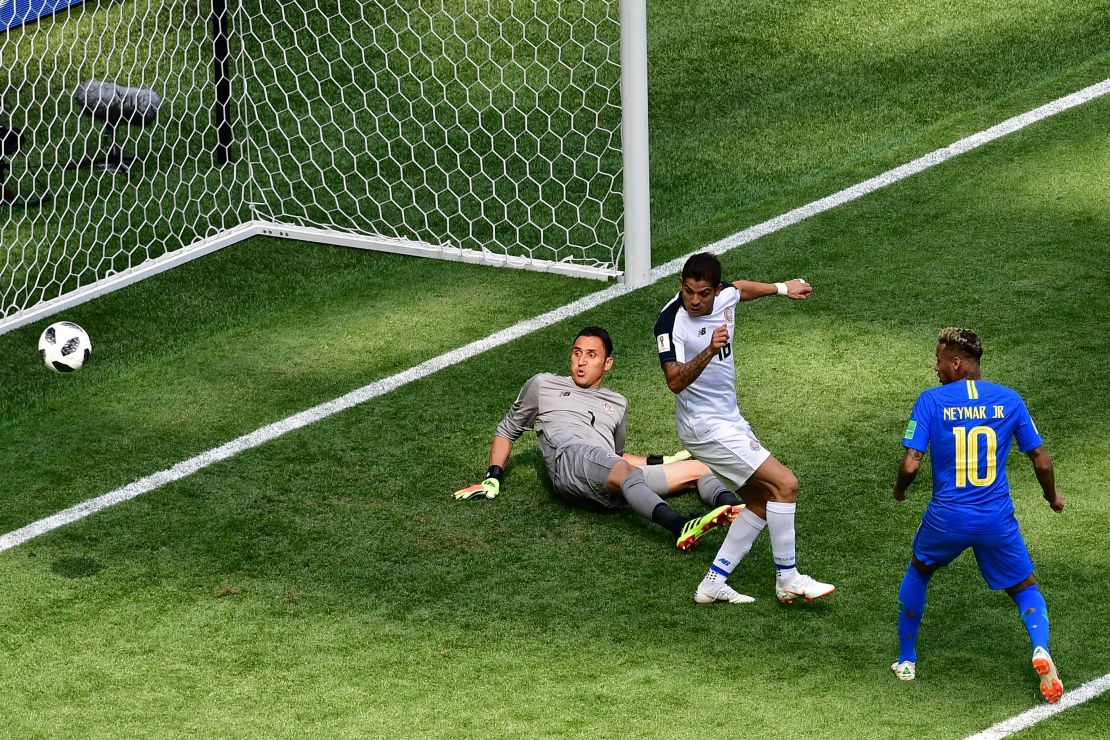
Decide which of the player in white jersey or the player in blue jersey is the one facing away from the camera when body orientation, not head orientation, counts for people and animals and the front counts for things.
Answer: the player in blue jersey

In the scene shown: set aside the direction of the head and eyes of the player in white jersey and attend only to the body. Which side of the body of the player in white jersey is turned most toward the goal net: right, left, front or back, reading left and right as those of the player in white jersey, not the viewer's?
back

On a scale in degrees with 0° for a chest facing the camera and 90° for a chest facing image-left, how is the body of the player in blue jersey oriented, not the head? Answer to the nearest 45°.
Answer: approximately 180°

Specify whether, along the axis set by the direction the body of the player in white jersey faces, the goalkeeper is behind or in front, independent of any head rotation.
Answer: behind

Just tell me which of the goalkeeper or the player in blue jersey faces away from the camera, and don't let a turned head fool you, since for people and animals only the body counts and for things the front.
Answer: the player in blue jersey

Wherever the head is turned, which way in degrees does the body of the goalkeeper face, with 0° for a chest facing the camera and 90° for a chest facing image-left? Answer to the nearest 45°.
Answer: approximately 315°

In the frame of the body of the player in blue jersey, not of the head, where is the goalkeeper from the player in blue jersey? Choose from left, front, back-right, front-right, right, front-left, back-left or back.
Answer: front-left

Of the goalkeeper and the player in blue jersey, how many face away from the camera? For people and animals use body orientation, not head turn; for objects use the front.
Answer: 1

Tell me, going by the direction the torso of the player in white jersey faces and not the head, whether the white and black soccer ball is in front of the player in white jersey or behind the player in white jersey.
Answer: behind

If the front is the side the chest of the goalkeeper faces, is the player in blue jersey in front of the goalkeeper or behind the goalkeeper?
in front

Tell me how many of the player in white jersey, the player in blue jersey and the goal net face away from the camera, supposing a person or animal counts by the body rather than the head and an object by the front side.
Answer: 1

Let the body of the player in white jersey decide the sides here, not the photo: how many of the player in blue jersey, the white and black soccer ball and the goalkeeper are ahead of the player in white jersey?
1

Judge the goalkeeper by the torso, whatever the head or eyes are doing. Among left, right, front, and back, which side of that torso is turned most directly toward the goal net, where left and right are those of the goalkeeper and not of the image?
back

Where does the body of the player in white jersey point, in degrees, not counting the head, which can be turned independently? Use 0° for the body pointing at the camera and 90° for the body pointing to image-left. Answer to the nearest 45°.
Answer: approximately 315°
